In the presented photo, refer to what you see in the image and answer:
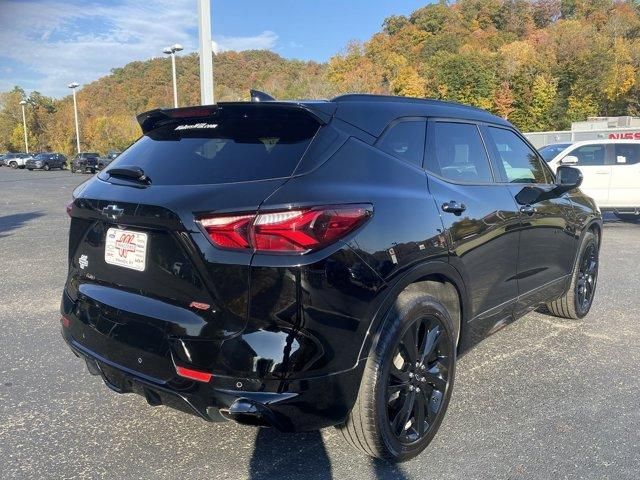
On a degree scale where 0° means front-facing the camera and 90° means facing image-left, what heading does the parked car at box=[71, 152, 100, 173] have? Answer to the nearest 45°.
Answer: approximately 45°

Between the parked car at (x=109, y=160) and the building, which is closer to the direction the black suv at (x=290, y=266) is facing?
the building

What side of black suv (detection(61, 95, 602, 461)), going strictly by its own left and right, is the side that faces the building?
front

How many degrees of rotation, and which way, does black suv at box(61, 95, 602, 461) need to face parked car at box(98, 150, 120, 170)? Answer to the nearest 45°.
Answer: approximately 90° to its left

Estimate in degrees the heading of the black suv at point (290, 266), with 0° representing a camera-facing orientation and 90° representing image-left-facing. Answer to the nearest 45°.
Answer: approximately 225°

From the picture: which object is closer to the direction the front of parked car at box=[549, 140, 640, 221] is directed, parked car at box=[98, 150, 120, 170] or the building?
the parked car

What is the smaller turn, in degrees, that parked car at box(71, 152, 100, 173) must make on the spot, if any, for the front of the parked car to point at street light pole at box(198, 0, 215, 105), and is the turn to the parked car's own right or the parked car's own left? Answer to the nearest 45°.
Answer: approximately 45° to the parked car's own left

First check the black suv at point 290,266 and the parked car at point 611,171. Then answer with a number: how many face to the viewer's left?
1

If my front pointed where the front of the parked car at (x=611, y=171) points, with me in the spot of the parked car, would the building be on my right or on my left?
on my right

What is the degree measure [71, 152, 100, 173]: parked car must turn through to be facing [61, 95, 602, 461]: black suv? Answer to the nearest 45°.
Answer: approximately 45° to its left

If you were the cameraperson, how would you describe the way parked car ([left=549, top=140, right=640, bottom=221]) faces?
facing to the left of the viewer

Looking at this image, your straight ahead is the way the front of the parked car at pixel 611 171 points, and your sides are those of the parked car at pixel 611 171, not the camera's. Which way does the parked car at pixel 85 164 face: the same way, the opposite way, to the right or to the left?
to the left

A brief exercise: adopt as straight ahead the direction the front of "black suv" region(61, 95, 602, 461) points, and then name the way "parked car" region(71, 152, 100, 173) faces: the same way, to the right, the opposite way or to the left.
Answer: the opposite way

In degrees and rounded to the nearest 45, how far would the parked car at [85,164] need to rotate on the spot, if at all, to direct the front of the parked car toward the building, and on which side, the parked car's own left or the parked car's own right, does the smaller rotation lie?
approximately 90° to the parked car's own left
